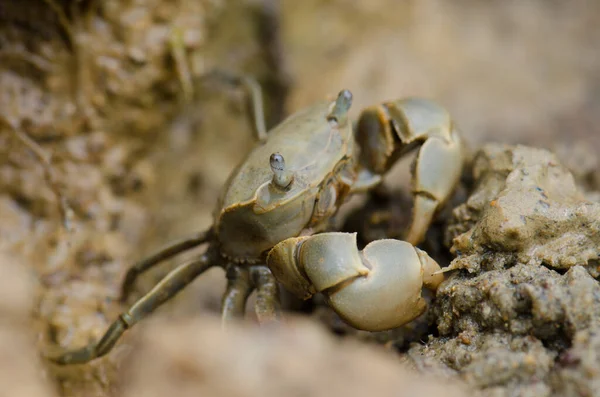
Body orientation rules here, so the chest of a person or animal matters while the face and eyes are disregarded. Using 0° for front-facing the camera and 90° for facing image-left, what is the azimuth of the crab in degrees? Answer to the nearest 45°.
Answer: approximately 315°

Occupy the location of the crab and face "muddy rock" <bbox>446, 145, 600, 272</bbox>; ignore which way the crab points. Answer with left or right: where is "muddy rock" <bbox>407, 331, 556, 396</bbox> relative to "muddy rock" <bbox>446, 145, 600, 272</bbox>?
right

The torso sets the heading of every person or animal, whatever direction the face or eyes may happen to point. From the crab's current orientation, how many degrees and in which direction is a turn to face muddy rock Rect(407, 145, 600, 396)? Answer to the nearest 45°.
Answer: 0° — it already faces it

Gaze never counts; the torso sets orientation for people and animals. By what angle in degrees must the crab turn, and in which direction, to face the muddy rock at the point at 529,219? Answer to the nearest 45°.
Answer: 0° — it already faces it

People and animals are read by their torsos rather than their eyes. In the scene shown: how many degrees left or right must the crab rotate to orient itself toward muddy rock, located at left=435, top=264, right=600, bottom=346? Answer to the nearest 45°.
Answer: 0° — it already faces it

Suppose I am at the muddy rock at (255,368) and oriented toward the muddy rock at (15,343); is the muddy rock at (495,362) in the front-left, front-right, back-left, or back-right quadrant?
back-right

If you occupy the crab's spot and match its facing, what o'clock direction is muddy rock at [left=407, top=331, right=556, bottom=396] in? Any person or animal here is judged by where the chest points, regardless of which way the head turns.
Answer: The muddy rock is roughly at 1 o'clock from the crab.

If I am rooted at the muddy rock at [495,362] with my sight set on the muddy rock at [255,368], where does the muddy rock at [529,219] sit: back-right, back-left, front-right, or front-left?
back-right
